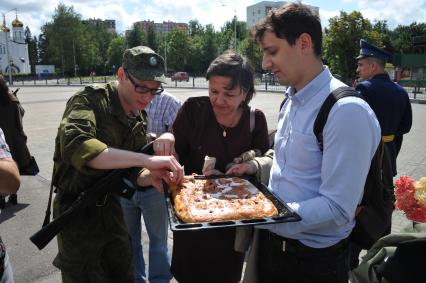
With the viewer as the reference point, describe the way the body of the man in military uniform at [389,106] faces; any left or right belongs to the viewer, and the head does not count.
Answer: facing away from the viewer and to the left of the viewer

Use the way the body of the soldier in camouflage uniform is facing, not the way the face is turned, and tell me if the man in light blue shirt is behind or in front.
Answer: in front

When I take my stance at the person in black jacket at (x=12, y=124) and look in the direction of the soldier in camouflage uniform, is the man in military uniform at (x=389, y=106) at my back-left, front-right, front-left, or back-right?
front-left

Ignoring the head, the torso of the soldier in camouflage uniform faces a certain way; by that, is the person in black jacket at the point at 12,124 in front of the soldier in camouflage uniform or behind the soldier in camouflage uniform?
behind

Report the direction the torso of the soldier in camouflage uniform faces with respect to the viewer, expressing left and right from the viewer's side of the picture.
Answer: facing the viewer and to the right of the viewer

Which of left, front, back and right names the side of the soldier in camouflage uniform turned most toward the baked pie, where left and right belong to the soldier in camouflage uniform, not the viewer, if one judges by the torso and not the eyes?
front

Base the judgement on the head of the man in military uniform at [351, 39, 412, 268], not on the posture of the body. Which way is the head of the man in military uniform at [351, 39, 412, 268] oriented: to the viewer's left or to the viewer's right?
to the viewer's left

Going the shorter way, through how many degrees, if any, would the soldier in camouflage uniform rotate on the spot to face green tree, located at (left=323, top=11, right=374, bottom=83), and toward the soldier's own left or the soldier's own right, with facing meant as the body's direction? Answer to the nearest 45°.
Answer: approximately 90° to the soldier's own left

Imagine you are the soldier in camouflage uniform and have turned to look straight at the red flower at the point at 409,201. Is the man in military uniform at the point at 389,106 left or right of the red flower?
left

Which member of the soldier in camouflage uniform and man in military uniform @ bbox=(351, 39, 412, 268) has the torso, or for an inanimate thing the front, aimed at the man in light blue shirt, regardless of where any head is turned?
the soldier in camouflage uniform
